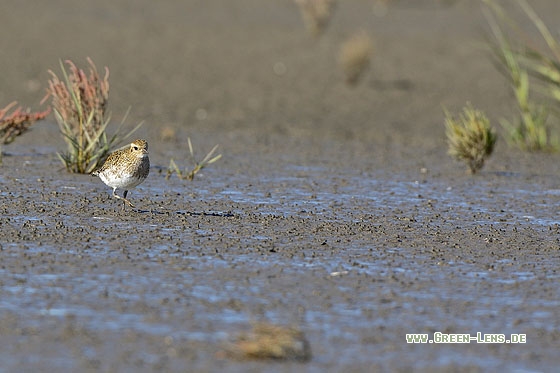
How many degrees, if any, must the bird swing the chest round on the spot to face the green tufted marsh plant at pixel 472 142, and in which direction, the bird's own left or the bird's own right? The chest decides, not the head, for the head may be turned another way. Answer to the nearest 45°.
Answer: approximately 90° to the bird's own left

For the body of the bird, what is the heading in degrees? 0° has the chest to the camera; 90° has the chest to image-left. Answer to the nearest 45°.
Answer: approximately 315°

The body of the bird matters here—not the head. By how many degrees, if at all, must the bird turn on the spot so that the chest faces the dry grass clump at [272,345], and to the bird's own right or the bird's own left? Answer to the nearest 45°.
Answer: approximately 45° to the bird's own right

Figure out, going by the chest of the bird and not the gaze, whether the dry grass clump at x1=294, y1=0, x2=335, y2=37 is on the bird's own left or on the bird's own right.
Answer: on the bird's own left

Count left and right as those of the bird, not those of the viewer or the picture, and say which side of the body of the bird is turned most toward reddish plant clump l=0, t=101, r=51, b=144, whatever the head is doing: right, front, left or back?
back

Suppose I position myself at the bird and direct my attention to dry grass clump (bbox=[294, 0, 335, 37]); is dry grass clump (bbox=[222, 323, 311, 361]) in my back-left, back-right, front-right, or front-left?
back-right

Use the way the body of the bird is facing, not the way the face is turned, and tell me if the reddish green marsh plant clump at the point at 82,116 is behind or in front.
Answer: behind
